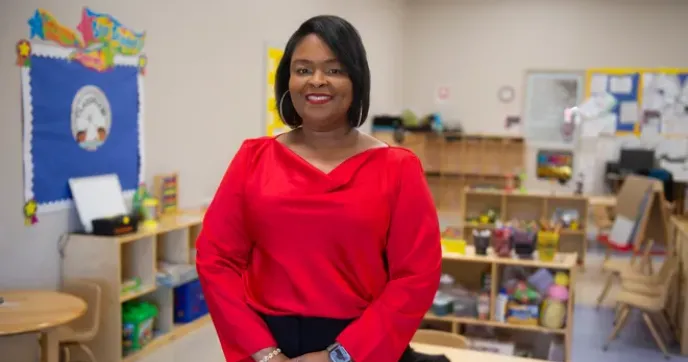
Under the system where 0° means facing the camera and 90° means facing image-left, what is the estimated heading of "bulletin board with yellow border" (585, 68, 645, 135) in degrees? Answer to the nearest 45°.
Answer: approximately 0°

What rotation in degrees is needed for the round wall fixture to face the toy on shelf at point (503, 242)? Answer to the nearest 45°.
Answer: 0° — it already faces it

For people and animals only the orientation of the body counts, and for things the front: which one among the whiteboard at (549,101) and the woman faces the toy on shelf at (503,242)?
the whiteboard

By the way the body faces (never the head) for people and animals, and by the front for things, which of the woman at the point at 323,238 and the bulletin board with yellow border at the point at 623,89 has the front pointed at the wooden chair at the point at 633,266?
the bulletin board with yellow border

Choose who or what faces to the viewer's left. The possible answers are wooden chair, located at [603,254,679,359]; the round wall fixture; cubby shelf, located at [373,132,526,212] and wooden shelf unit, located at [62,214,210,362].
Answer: the wooden chair

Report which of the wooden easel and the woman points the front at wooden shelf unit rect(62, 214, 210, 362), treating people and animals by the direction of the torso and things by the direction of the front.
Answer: the wooden easel

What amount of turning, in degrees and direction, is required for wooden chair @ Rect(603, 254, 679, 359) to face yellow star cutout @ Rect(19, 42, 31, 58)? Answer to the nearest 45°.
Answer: approximately 45° to its left

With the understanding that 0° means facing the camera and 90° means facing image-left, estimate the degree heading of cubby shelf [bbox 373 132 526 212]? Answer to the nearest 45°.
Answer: approximately 0°
